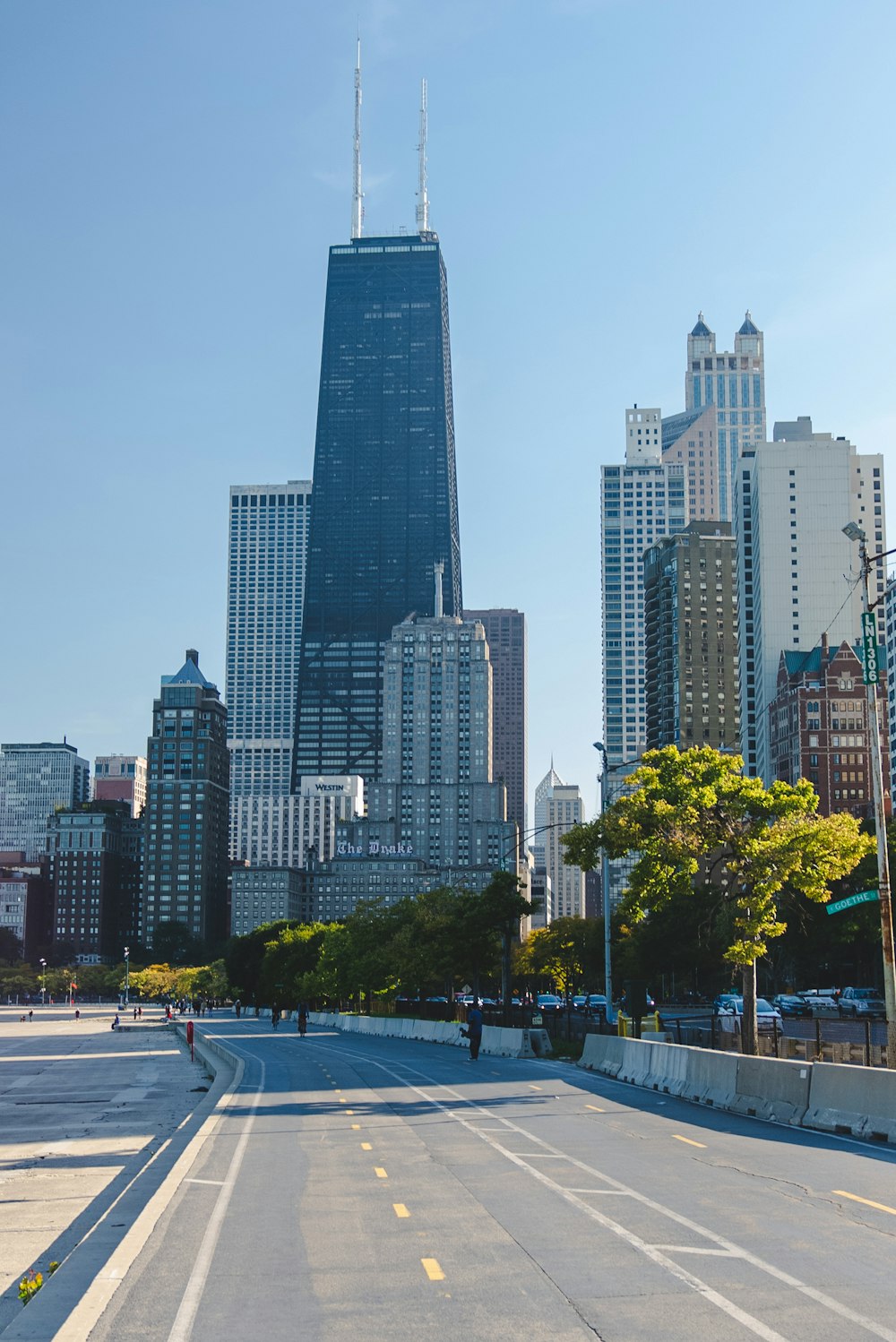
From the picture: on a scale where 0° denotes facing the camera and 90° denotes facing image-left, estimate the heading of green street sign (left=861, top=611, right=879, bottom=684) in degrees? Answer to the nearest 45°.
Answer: approximately 0°

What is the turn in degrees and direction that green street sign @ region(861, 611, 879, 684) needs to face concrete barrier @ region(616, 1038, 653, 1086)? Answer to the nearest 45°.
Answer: approximately 135° to its right
